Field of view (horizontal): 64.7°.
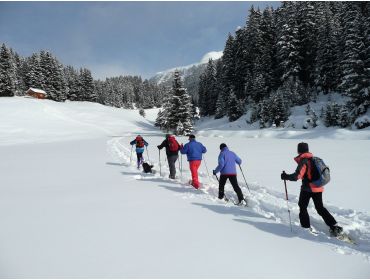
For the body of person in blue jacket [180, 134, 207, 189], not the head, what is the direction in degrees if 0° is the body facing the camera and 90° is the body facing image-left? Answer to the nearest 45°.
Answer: approximately 180°

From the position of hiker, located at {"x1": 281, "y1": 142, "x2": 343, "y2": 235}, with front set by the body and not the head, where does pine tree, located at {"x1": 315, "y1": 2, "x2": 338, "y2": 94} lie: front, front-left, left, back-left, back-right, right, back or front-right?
right

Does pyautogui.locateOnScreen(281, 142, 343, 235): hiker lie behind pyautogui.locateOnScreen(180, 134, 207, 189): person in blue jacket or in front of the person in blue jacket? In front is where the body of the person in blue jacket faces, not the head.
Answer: behind

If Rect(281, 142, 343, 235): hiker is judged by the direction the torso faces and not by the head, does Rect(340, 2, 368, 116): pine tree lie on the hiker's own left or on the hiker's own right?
on the hiker's own right

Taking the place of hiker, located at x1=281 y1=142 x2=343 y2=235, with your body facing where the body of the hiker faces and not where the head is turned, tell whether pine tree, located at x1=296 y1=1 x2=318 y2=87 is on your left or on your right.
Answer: on your right

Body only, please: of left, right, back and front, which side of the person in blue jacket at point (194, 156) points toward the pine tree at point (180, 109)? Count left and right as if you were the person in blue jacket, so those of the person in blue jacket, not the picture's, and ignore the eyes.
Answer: front

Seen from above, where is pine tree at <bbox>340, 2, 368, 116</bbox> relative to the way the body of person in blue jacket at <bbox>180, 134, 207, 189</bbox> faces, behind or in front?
in front

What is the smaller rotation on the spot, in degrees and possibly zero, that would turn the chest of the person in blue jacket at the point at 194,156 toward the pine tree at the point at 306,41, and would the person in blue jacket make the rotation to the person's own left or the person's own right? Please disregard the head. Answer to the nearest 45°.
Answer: approximately 45° to the person's own right

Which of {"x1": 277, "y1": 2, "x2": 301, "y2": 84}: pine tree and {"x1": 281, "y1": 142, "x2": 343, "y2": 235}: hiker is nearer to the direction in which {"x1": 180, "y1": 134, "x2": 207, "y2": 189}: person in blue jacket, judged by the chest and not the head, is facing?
the pine tree

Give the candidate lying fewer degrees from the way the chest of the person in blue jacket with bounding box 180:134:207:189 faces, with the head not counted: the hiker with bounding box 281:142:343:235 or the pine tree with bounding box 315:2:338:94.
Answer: the pine tree

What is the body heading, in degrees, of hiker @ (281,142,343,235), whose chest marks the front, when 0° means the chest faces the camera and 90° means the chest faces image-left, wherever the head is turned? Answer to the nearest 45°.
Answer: approximately 90°
